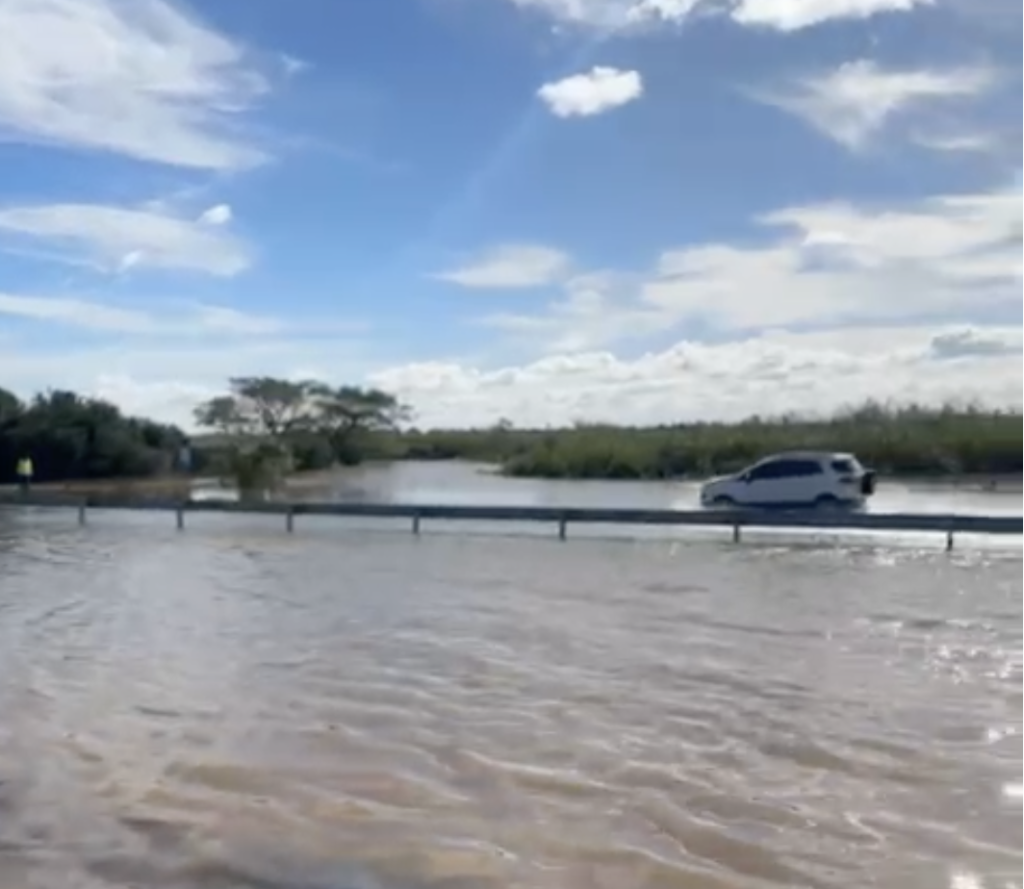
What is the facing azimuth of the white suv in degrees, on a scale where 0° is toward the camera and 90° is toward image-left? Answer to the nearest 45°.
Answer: approximately 90°
